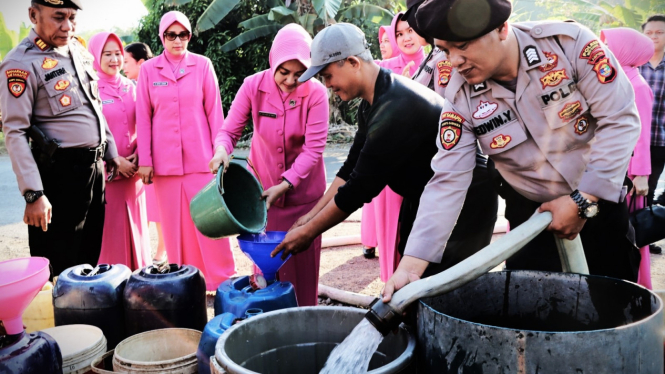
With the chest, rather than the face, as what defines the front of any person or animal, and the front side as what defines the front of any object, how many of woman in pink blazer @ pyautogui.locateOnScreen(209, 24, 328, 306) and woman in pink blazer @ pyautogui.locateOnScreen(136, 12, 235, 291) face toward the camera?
2

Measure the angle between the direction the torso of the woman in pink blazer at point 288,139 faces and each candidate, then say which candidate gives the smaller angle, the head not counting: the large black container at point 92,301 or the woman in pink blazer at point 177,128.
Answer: the large black container

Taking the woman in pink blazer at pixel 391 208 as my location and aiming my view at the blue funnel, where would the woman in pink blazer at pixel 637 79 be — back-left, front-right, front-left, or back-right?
back-left

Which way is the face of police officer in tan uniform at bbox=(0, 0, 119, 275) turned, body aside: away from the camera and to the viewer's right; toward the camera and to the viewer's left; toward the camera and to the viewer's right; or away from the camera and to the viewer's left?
toward the camera and to the viewer's right

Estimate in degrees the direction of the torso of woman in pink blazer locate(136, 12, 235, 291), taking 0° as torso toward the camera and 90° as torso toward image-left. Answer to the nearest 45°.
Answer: approximately 0°

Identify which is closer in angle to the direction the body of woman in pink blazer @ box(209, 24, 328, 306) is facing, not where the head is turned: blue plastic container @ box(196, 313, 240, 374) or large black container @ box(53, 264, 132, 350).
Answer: the blue plastic container

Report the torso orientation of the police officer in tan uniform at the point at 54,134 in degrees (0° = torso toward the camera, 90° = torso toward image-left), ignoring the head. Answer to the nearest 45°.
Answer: approximately 315°

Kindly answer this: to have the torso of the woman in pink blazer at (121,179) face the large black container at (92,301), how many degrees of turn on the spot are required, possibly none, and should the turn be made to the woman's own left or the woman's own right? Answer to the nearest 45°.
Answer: approximately 45° to the woman's own right

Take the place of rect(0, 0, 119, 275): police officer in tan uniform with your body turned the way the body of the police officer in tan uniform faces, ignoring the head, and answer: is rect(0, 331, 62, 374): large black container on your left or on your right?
on your right

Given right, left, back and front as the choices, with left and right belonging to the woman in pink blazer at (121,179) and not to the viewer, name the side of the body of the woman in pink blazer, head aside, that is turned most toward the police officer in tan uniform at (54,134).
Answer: right

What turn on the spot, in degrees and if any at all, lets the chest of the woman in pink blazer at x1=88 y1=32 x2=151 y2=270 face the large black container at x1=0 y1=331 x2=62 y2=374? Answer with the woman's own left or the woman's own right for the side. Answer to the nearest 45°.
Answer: approximately 45° to the woman's own right

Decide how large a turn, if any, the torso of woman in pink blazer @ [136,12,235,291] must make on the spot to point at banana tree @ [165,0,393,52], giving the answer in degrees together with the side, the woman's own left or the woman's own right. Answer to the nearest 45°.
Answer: approximately 180°

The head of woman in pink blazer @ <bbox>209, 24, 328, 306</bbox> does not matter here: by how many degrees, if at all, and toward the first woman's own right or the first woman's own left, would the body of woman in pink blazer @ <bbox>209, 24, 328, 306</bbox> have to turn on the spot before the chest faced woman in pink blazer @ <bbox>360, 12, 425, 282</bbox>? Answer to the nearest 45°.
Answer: approximately 135° to the first woman's own left
